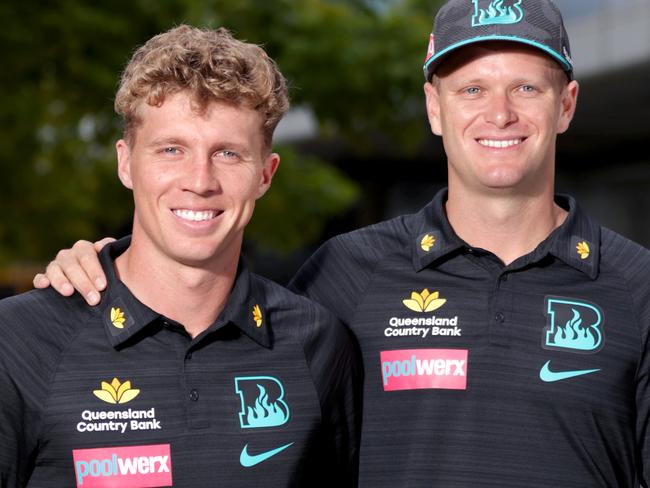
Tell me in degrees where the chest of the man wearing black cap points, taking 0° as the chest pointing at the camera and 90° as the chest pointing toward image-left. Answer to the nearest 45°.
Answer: approximately 0°

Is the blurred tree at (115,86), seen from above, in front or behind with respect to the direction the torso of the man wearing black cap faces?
behind
